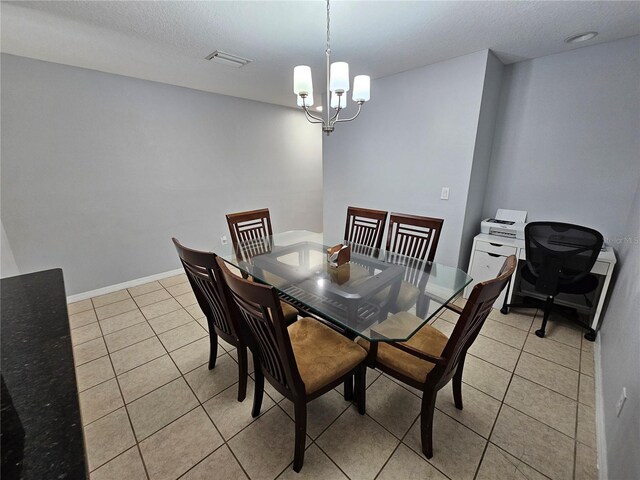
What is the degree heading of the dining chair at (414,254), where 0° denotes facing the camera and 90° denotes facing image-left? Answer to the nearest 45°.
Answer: approximately 45°

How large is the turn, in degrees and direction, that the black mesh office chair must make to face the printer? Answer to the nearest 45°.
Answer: approximately 45° to its left

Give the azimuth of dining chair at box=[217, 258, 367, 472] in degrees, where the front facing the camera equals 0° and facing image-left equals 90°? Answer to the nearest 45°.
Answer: approximately 225°

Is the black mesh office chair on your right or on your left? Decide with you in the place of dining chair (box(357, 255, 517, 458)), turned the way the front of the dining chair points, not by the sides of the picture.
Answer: on your right

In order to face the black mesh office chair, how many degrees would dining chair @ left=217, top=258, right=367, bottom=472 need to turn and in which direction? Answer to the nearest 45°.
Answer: approximately 45° to its right

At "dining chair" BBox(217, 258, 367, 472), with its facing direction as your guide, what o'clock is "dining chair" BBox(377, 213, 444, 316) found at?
"dining chair" BBox(377, 213, 444, 316) is roughly at 12 o'clock from "dining chair" BBox(217, 258, 367, 472).

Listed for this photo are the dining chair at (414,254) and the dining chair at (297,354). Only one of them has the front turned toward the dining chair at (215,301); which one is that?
the dining chair at (414,254)

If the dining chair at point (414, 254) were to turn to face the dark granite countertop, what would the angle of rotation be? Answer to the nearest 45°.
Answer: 0° — it already faces it

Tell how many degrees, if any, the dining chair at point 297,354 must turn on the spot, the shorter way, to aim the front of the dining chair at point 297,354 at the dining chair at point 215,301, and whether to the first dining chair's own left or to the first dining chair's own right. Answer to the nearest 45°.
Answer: approximately 90° to the first dining chair's own left

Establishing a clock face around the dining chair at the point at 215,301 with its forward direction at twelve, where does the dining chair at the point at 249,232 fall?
the dining chair at the point at 249,232 is roughly at 11 o'clock from the dining chair at the point at 215,301.

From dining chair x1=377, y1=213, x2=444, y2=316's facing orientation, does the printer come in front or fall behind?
behind
